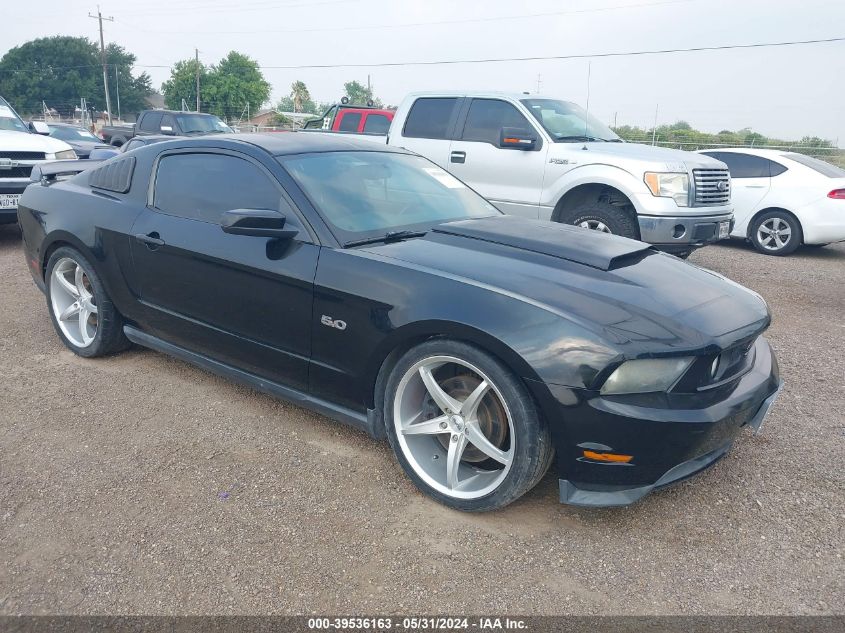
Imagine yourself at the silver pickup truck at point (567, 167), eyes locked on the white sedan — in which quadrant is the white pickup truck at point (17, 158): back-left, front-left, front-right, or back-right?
back-left

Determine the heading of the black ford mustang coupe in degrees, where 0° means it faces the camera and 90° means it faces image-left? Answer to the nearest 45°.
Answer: approximately 315°

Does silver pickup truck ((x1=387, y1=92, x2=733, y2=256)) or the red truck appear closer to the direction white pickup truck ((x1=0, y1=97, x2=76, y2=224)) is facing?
the silver pickup truck

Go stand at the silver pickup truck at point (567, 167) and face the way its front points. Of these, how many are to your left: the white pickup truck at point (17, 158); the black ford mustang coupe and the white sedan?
1

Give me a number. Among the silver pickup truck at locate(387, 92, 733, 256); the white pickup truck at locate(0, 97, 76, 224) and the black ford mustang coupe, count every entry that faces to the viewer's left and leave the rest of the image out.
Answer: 0

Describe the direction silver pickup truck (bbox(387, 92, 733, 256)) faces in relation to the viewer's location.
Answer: facing the viewer and to the right of the viewer

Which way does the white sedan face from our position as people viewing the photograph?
facing to the left of the viewer

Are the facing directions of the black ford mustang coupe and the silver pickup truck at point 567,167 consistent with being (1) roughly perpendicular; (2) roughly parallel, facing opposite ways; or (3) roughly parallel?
roughly parallel

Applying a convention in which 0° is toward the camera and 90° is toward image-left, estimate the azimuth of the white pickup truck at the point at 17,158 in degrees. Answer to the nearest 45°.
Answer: approximately 315°

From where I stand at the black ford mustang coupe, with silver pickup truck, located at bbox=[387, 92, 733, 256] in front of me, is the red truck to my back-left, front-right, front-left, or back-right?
front-left

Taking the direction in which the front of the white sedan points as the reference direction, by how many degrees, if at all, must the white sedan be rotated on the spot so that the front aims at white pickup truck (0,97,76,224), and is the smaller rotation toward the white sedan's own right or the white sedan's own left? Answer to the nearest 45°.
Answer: approximately 45° to the white sedan's own left

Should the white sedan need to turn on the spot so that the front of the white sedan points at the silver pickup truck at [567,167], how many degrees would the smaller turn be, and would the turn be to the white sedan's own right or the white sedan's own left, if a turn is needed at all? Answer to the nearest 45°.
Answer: approximately 45° to the white sedan's own left
